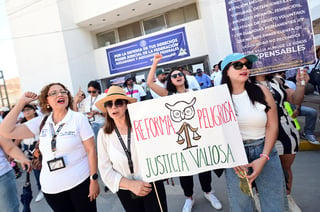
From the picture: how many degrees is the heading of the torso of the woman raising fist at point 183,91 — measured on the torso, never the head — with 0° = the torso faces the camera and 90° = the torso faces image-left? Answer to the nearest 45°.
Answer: approximately 0°

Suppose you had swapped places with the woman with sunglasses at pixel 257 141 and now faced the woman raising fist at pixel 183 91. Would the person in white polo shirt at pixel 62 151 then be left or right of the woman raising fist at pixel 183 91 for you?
left
